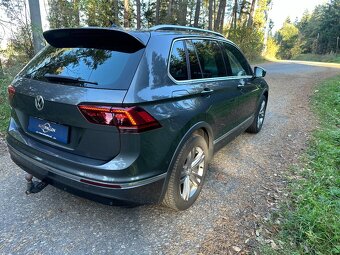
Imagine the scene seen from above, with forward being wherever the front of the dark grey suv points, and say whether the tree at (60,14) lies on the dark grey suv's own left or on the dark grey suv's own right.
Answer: on the dark grey suv's own left

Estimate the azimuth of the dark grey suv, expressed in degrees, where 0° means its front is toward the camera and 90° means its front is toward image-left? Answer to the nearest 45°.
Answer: approximately 225°

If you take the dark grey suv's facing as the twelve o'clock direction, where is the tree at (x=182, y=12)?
The tree is roughly at 11 o'clock from the dark grey suv.
